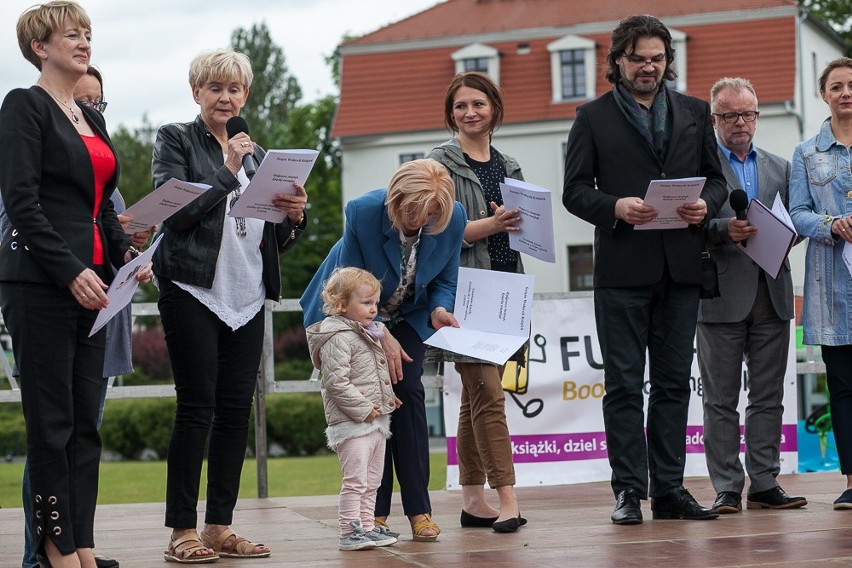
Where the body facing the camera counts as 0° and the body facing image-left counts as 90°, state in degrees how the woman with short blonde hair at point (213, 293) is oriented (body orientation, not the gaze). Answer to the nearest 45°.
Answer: approximately 315°

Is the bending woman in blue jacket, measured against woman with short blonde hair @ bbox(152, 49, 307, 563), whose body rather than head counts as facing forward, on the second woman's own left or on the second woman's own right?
on the second woman's own left

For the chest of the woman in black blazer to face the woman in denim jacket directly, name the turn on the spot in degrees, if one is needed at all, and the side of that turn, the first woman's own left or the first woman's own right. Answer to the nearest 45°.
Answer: approximately 45° to the first woman's own left

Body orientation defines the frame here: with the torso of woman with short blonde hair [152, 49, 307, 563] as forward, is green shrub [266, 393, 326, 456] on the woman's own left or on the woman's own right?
on the woman's own left

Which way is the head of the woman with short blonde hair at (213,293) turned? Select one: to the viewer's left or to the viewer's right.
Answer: to the viewer's right

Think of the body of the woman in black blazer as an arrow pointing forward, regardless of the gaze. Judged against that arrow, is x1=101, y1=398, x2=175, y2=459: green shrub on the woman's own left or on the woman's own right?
on the woman's own left

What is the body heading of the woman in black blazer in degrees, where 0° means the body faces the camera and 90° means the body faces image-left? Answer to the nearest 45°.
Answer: approximately 315°

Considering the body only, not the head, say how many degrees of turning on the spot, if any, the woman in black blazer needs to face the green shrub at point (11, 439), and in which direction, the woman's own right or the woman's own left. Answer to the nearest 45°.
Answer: approximately 135° to the woman's own left

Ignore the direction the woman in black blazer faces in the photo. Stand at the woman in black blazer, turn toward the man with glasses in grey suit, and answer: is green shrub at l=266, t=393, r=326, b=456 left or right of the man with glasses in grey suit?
left

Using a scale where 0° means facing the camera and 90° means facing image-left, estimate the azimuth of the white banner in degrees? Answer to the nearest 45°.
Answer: approximately 0°

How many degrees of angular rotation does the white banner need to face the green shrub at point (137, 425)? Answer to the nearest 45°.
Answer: approximately 135° to its right
